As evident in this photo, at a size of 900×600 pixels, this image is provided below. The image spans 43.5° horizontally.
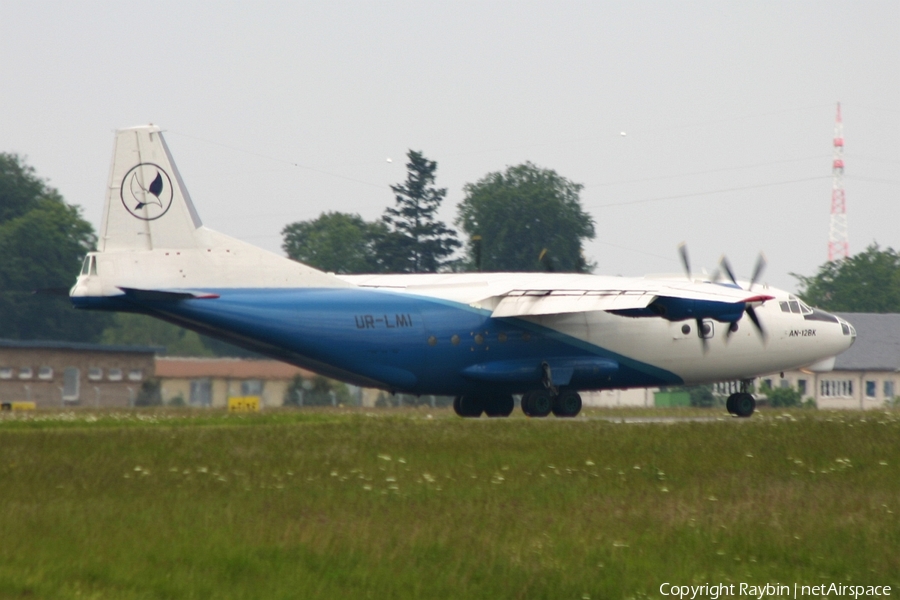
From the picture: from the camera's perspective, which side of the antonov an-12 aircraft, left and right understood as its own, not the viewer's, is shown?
right
